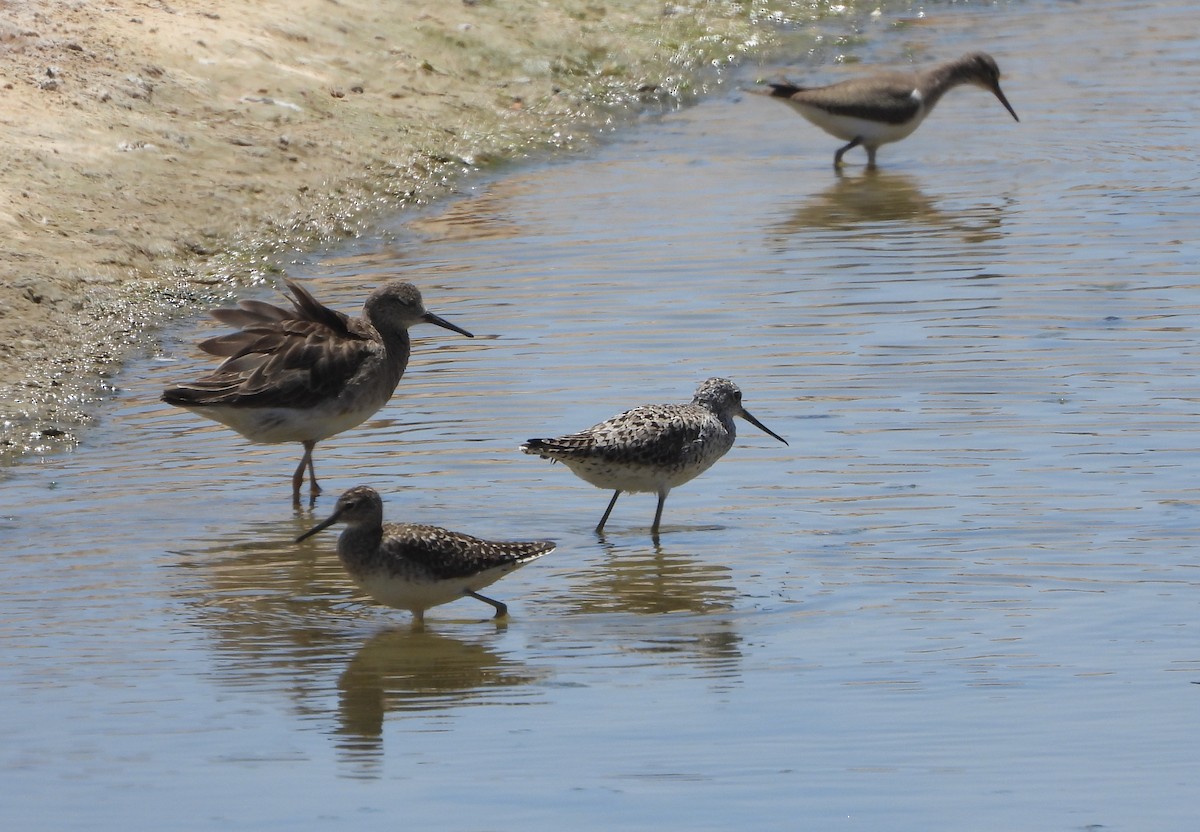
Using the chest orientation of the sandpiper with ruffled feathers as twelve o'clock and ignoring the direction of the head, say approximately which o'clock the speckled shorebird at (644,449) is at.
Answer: The speckled shorebird is roughly at 1 o'clock from the sandpiper with ruffled feathers.

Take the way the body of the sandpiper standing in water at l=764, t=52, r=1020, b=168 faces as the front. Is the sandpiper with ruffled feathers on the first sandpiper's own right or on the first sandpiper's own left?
on the first sandpiper's own right

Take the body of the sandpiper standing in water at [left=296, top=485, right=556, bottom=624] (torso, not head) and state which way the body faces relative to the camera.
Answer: to the viewer's left

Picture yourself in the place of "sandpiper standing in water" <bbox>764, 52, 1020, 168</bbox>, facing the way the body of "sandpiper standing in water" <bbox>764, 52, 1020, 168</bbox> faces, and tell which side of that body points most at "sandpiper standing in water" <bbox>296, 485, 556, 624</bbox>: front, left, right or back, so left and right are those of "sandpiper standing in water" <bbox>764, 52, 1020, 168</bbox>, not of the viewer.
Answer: right

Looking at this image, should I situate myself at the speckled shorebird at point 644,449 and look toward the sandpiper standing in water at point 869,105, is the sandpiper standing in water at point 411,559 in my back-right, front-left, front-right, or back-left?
back-left

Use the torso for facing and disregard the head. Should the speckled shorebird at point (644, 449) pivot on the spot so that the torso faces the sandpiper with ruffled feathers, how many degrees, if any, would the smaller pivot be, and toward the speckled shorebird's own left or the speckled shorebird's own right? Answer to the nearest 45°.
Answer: approximately 135° to the speckled shorebird's own left

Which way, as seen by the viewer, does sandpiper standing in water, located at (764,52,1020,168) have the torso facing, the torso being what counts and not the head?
to the viewer's right

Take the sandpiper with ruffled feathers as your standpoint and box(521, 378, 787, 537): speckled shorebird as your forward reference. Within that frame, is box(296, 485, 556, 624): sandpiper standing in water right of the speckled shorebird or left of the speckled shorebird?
right

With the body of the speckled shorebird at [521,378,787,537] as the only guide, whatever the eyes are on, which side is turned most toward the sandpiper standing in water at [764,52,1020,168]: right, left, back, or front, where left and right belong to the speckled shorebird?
left

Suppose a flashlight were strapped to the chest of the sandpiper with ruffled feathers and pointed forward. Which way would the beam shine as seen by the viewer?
to the viewer's right

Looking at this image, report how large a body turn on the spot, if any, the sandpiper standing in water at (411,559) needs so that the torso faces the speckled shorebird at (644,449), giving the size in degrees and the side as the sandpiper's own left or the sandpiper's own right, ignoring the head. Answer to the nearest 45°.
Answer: approximately 135° to the sandpiper's own right

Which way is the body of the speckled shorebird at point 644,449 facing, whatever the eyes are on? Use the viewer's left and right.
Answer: facing to the right of the viewer

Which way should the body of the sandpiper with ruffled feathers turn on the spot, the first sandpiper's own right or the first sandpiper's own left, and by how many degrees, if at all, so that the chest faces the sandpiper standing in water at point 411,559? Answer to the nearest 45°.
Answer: approximately 90° to the first sandpiper's own right

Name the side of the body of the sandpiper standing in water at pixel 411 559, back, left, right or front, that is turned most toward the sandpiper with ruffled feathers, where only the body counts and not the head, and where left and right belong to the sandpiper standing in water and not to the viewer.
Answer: right

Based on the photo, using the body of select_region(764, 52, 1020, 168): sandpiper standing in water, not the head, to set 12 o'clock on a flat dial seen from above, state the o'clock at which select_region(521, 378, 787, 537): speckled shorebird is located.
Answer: The speckled shorebird is roughly at 3 o'clock from the sandpiper standing in water.

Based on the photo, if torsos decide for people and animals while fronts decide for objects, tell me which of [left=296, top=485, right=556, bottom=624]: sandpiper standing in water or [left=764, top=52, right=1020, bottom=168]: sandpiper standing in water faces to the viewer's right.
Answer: [left=764, top=52, right=1020, bottom=168]: sandpiper standing in water
